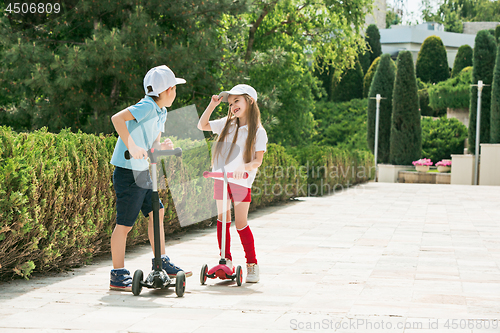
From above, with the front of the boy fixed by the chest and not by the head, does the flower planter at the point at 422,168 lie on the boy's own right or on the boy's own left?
on the boy's own left

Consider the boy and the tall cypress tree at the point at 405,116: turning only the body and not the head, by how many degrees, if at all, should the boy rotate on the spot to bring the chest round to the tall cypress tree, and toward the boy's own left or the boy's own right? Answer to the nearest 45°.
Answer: approximately 45° to the boy's own left

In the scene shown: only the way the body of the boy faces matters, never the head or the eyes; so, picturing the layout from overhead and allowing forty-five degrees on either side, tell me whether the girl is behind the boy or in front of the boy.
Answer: in front

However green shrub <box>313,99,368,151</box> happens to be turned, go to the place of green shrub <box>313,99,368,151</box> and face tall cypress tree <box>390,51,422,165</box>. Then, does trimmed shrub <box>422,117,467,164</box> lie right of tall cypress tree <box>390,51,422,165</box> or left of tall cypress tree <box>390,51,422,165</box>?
left

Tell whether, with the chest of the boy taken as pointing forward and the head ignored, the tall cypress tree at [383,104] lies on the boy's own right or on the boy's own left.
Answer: on the boy's own left

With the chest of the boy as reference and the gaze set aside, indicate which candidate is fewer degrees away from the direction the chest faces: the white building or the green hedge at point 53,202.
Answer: the white building

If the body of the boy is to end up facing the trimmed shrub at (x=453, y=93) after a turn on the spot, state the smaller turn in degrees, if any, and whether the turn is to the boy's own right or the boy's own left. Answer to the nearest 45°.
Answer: approximately 45° to the boy's own left

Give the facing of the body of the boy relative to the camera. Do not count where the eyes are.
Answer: to the viewer's right
